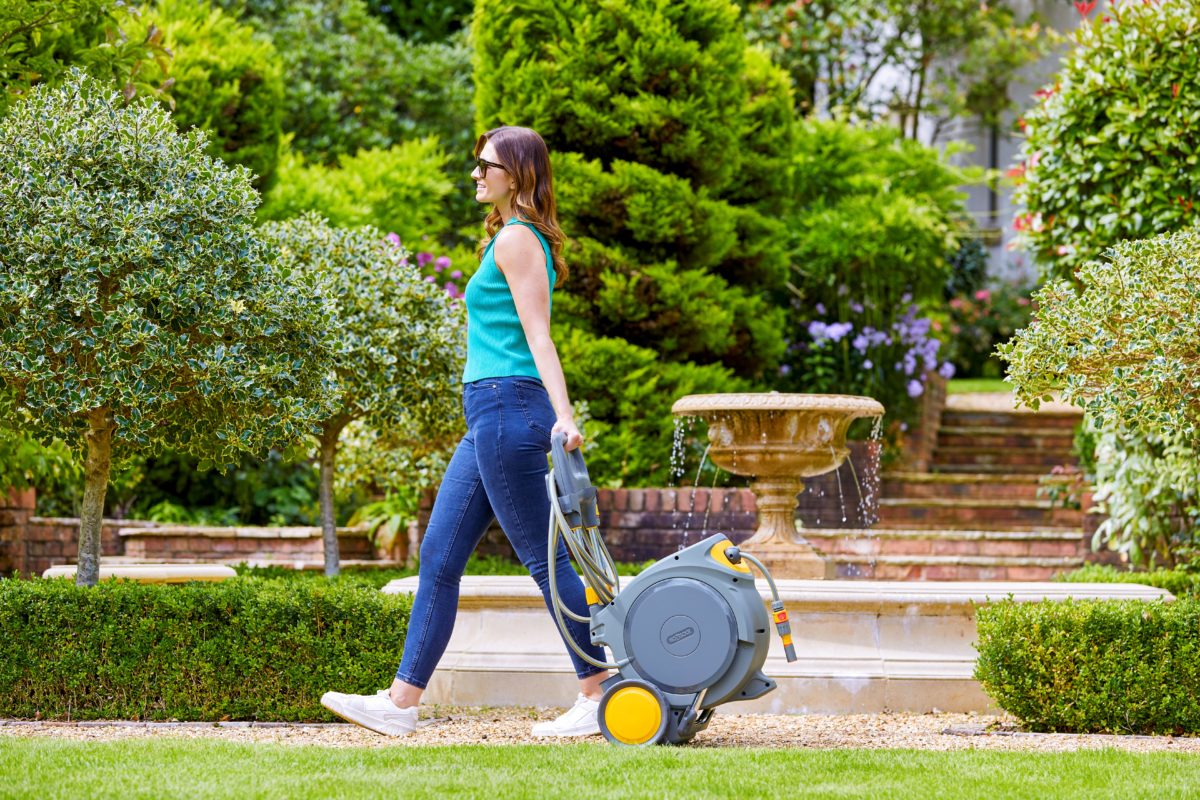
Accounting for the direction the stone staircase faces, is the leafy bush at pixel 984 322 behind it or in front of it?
behind

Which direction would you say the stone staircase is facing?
toward the camera

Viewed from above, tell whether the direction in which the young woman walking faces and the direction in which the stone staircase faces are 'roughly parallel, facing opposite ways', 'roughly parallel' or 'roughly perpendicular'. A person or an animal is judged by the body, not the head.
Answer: roughly perpendicular

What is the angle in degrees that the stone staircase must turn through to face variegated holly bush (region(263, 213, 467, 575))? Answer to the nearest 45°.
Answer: approximately 45° to its right

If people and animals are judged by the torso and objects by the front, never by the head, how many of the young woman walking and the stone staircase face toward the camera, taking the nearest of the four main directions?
1

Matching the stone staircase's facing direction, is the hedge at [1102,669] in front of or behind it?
in front

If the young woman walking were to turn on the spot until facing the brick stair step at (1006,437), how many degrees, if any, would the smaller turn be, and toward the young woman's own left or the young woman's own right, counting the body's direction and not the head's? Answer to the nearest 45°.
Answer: approximately 135° to the young woman's own right

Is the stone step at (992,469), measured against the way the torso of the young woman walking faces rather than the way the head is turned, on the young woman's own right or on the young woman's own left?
on the young woman's own right

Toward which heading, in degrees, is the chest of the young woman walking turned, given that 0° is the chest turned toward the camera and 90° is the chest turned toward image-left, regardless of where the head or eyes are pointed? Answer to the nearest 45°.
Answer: approximately 90°

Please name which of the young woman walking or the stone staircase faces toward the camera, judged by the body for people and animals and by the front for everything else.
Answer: the stone staircase
